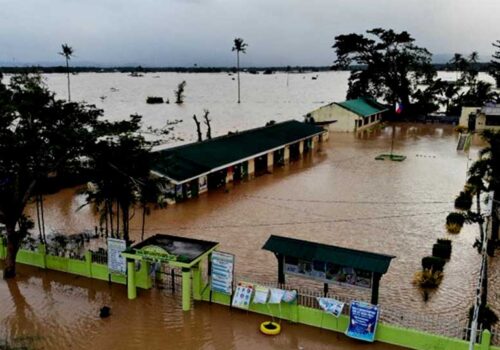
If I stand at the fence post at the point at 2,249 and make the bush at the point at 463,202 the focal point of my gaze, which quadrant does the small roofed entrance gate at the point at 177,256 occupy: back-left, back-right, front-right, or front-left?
front-right

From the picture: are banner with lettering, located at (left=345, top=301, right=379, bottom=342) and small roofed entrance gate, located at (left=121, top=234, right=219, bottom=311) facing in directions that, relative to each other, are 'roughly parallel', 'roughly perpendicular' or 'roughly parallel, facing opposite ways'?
roughly parallel

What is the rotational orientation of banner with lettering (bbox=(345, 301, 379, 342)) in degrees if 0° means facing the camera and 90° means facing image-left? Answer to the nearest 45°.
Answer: approximately 0°

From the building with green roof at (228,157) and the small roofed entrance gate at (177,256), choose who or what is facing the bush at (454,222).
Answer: the building with green roof

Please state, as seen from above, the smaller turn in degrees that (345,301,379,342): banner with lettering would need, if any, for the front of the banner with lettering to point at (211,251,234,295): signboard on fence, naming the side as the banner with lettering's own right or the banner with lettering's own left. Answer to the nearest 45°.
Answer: approximately 90° to the banner with lettering's own right

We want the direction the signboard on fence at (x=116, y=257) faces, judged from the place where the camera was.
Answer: facing the viewer

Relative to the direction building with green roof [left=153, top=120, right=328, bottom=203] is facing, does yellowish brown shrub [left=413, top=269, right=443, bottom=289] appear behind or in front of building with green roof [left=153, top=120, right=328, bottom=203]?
in front

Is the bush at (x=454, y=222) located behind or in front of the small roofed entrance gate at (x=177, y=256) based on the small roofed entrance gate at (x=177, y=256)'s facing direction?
behind

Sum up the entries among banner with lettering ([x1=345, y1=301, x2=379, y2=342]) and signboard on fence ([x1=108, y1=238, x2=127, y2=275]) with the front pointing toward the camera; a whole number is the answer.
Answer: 2

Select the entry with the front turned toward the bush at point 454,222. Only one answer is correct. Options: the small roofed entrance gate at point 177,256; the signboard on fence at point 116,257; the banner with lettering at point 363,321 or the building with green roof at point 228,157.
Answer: the building with green roof
